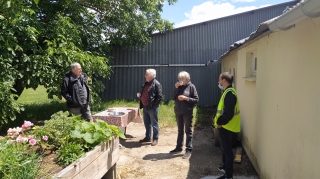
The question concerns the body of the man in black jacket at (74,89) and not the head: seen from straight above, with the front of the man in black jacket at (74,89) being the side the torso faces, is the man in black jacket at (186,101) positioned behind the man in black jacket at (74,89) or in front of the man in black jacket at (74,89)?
in front

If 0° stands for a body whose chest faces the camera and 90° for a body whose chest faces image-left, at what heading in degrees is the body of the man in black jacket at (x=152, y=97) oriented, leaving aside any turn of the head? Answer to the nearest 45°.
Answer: approximately 45°

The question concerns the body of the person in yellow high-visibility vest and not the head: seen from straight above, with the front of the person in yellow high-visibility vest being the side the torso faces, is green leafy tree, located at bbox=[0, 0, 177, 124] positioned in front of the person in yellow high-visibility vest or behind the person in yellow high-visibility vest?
in front

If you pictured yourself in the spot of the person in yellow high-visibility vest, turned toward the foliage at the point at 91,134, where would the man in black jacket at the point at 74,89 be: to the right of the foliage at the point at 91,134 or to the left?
right

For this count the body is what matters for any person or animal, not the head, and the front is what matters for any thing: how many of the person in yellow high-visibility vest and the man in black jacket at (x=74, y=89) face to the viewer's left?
1

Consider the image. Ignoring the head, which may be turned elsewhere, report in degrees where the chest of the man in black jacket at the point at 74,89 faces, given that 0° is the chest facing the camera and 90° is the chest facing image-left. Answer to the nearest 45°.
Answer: approximately 315°

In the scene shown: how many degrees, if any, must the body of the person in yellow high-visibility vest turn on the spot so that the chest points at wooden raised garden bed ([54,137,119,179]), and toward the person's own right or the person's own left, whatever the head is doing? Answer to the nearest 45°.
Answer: approximately 45° to the person's own left

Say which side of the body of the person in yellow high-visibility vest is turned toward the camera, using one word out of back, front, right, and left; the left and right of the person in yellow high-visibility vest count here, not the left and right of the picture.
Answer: left
